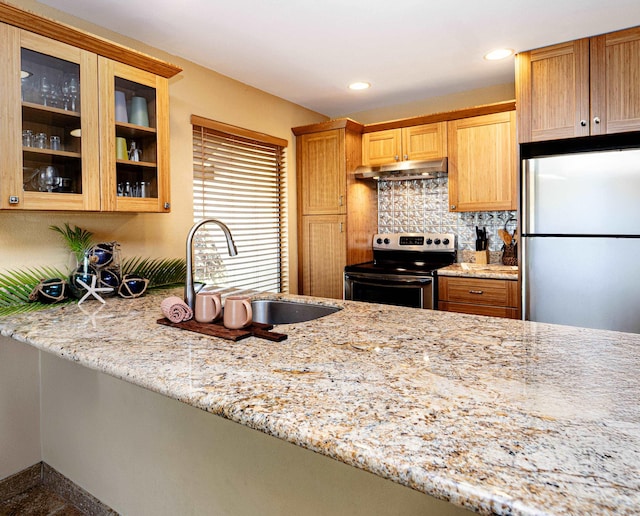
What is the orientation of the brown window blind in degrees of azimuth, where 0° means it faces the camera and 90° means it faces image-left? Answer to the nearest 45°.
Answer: approximately 315°

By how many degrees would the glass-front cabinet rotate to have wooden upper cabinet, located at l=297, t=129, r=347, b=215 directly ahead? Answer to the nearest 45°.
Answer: approximately 90° to its left

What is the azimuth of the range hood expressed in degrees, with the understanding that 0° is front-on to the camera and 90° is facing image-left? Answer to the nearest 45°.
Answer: approximately 45°

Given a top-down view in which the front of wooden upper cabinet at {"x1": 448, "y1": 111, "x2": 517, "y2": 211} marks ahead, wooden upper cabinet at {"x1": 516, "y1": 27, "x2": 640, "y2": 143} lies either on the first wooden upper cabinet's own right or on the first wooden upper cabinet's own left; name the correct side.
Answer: on the first wooden upper cabinet's own left

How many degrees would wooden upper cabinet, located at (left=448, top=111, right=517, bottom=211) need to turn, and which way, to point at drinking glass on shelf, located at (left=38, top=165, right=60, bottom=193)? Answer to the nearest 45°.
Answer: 0° — it already faces it

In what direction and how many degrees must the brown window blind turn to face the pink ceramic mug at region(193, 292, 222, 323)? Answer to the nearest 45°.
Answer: approximately 45° to its right

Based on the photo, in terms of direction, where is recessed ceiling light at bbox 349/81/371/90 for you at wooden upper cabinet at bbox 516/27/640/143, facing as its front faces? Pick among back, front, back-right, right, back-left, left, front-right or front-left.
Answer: front-right

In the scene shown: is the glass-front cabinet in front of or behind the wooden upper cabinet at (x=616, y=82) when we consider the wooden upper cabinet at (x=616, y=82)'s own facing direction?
in front

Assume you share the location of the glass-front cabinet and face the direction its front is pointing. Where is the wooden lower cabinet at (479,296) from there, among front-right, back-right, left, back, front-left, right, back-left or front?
front-left

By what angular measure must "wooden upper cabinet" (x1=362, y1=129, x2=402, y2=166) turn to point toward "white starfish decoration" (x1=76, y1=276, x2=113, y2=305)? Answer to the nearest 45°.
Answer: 0° — it already faces it

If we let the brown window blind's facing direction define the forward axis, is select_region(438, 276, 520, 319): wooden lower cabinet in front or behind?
in front
